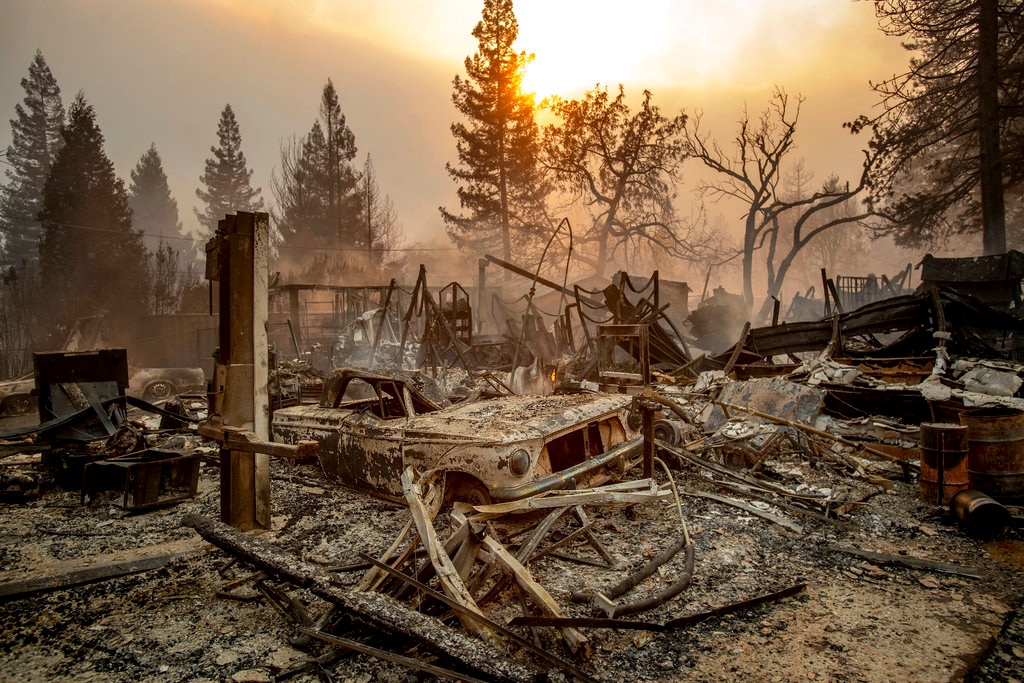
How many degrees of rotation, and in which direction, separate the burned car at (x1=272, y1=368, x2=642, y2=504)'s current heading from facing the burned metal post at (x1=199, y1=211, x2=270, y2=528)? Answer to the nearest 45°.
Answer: approximately 135° to its right

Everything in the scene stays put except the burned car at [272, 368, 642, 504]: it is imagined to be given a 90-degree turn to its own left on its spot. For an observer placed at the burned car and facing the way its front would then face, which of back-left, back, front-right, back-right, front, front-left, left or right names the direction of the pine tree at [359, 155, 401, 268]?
front-left

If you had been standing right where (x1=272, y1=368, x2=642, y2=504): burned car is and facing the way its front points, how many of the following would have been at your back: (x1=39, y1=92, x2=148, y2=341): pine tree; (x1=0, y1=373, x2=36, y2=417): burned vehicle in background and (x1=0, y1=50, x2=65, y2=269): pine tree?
3

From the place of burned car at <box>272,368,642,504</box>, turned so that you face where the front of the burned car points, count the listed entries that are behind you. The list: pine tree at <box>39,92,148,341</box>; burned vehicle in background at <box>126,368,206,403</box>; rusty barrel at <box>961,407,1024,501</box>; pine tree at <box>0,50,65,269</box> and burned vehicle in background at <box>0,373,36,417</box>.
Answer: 4

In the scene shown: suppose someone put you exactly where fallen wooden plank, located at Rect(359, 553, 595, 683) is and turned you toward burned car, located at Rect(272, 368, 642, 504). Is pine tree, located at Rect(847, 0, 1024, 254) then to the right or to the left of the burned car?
right

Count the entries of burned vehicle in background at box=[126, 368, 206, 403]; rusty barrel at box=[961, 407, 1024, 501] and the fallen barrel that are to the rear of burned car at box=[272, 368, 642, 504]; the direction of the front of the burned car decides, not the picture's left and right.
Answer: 1

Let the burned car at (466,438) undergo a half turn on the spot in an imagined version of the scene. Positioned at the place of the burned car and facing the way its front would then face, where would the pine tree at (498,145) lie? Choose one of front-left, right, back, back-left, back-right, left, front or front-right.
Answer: front-right

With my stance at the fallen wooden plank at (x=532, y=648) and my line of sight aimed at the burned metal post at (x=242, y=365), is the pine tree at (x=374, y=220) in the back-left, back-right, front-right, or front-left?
front-right

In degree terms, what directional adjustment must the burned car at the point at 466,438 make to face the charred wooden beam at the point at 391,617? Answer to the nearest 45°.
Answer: approximately 45° to its right

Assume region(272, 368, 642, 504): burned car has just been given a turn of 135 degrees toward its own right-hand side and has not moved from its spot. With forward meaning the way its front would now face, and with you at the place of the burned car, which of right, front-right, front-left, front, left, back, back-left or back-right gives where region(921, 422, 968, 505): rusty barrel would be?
back

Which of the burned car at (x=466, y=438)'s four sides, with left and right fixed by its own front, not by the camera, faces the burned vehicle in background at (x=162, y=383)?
back

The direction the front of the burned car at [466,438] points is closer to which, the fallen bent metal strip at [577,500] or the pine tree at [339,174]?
the fallen bent metal strip

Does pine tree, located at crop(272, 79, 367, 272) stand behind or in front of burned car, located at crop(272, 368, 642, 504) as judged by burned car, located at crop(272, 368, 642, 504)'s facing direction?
behind

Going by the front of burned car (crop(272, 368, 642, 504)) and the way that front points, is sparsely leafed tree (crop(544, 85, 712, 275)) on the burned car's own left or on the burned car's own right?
on the burned car's own left

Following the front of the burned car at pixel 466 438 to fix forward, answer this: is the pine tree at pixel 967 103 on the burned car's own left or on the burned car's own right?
on the burned car's own left

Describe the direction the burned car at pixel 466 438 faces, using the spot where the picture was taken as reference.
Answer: facing the viewer and to the right of the viewer

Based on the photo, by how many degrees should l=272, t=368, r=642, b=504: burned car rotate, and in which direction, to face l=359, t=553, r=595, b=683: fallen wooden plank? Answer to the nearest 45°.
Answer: approximately 45° to its right

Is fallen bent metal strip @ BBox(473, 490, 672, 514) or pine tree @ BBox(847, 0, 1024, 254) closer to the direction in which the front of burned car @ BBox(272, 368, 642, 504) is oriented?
the fallen bent metal strip
